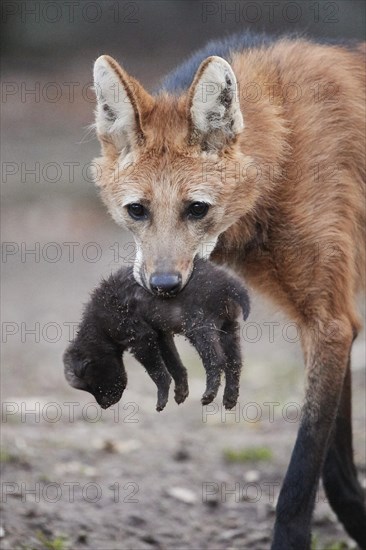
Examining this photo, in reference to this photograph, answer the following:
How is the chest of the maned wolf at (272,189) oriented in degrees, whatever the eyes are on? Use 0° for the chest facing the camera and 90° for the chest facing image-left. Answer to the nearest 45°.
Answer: approximately 45°
